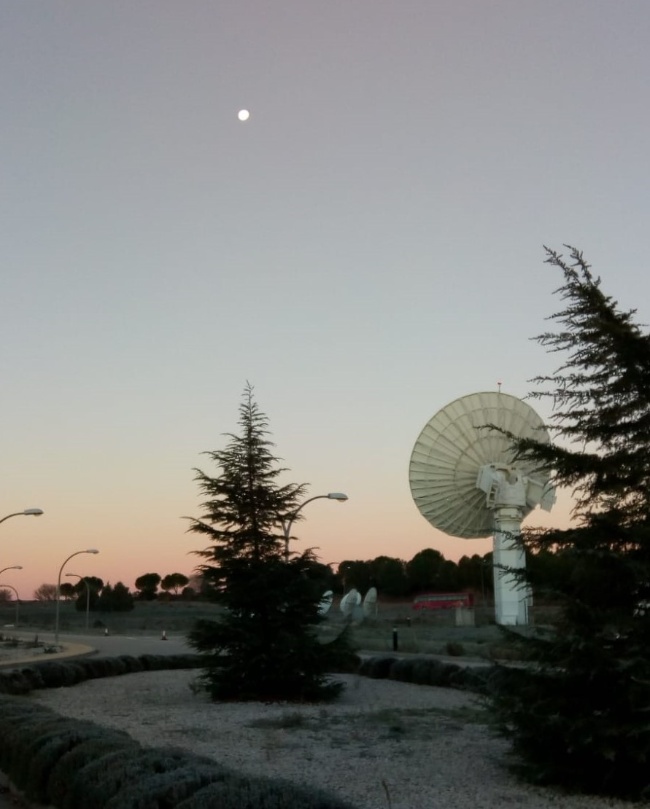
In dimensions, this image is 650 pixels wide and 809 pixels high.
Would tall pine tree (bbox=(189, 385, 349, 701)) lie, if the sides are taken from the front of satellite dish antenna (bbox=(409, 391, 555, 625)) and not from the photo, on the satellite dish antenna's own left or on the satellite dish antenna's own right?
on the satellite dish antenna's own left

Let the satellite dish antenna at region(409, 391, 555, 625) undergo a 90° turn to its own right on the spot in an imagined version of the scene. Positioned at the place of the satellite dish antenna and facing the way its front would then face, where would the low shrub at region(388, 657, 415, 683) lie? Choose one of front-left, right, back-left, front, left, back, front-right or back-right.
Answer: back-right

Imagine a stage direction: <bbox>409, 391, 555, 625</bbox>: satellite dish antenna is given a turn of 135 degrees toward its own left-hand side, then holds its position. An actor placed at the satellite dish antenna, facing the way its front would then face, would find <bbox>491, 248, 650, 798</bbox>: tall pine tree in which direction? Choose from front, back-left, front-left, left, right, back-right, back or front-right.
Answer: front

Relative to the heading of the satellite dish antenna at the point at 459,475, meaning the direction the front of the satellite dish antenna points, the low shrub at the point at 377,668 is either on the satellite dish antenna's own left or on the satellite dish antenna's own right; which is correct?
on the satellite dish antenna's own left

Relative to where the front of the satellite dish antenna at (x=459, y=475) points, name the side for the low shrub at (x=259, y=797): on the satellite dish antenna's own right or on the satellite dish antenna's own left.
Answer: on the satellite dish antenna's own left

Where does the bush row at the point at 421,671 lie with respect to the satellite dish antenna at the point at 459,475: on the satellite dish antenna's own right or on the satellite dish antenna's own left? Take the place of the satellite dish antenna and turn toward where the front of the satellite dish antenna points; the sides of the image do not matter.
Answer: on the satellite dish antenna's own left
